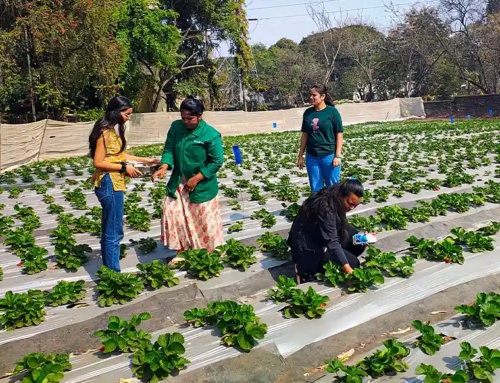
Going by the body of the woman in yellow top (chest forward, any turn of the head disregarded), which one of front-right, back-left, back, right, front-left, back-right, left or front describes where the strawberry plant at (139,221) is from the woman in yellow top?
left

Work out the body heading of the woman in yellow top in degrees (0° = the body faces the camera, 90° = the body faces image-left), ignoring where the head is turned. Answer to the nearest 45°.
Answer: approximately 270°

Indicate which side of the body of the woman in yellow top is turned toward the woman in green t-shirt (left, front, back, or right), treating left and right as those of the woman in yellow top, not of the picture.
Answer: front

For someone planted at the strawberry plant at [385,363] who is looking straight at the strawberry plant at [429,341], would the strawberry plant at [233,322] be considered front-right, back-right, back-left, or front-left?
back-left

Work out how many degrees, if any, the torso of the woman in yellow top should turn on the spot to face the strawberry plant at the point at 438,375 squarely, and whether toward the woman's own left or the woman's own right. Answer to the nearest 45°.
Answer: approximately 45° to the woman's own right

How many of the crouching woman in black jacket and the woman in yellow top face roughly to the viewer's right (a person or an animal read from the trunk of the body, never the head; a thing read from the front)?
2

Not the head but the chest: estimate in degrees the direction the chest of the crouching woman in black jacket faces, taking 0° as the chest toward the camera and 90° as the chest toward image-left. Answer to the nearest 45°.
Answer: approximately 270°

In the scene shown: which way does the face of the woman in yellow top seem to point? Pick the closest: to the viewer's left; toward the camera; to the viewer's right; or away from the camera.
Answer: to the viewer's right
